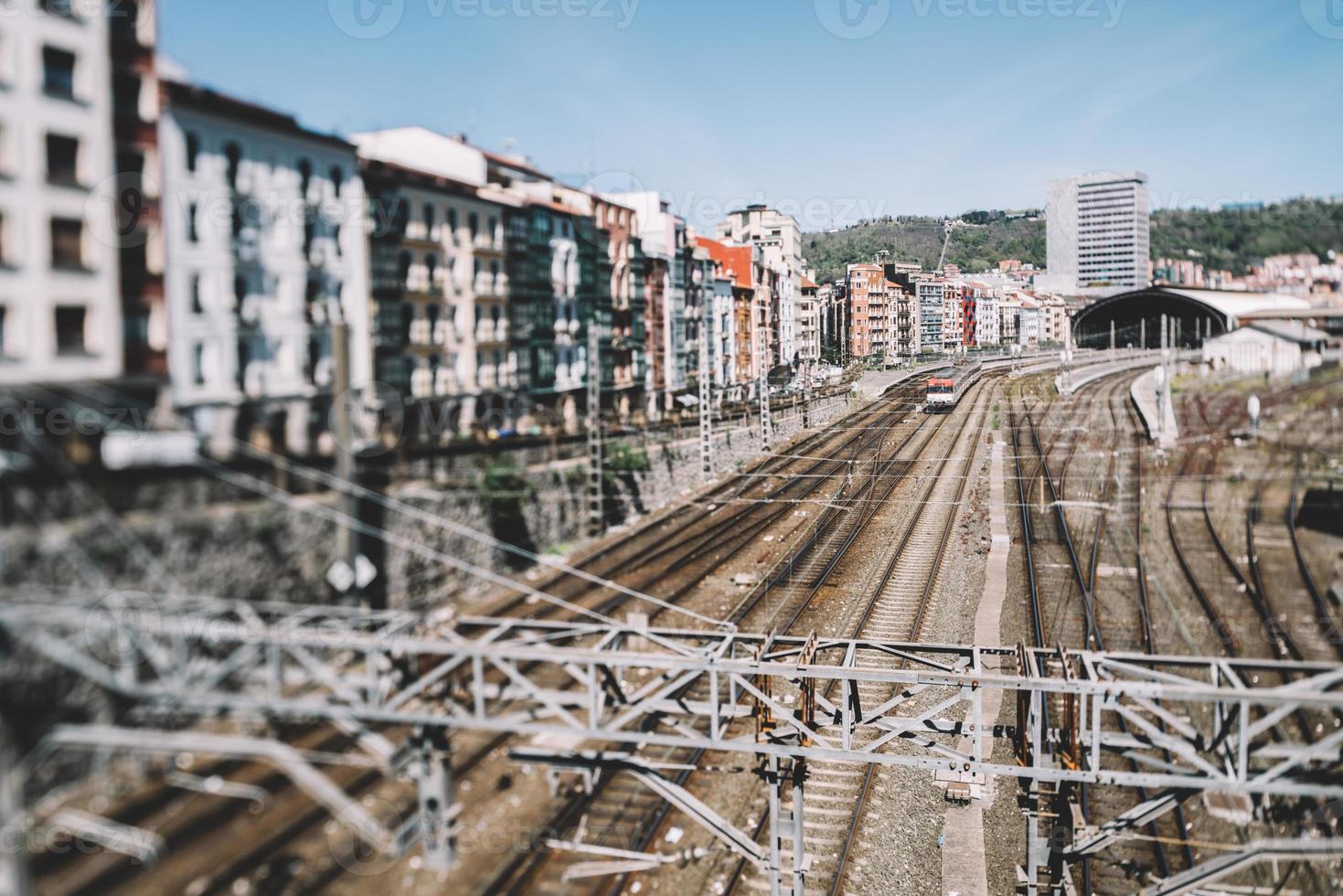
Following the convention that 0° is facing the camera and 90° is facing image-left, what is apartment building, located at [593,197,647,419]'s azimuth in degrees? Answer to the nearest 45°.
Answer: approximately 315°

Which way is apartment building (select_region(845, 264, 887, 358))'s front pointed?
toward the camera

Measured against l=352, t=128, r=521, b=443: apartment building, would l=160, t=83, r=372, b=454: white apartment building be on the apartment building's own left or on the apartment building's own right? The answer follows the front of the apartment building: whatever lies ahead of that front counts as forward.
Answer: on the apartment building's own right

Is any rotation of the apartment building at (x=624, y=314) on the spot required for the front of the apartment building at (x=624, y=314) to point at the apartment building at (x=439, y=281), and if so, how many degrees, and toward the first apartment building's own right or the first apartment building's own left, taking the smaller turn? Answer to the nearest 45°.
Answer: approximately 90° to the first apartment building's own right

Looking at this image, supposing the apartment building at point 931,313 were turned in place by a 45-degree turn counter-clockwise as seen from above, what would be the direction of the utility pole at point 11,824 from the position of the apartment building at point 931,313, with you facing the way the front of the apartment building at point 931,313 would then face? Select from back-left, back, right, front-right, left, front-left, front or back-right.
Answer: right

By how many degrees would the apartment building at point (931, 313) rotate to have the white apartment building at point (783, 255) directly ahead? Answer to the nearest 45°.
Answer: approximately 90° to its right

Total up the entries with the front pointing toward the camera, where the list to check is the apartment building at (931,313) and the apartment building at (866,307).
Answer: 2

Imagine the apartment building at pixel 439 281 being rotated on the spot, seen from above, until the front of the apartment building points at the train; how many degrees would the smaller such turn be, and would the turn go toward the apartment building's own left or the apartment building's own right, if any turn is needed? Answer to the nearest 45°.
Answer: approximately 45° to the apartment building's own left

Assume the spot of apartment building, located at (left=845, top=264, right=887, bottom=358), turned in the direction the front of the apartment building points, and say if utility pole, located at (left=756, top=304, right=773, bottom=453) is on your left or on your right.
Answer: on your right

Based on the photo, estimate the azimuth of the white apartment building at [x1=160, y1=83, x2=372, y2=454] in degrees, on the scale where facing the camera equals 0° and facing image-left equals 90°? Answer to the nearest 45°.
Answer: approximately 315°
